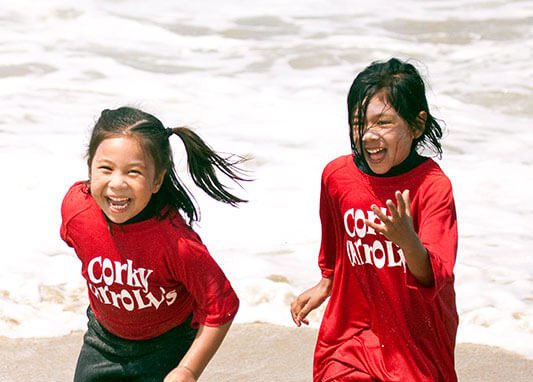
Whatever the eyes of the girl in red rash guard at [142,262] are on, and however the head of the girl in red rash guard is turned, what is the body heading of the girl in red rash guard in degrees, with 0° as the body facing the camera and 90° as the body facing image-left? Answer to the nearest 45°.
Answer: approximately 45°

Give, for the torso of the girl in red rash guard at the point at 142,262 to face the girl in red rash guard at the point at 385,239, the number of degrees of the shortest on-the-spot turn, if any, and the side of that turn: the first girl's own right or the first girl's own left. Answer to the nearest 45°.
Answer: approximately 135° to the first girl's own left

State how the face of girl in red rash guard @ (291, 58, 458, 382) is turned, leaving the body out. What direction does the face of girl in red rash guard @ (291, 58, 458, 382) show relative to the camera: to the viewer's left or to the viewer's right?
to the viewer's left
